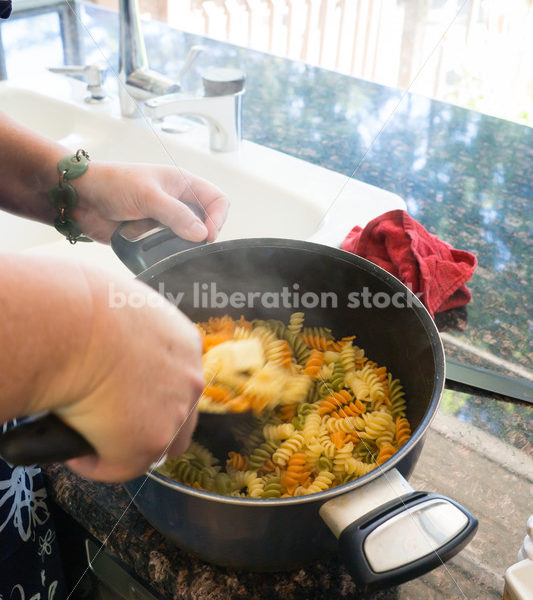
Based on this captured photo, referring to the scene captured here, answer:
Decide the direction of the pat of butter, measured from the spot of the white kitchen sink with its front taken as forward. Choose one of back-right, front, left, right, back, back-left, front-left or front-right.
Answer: front-left

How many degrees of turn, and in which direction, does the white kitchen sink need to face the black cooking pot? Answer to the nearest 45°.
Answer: approximately 45° to its left

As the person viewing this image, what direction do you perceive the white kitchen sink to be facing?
facing the viewer and to the left of the viewer
